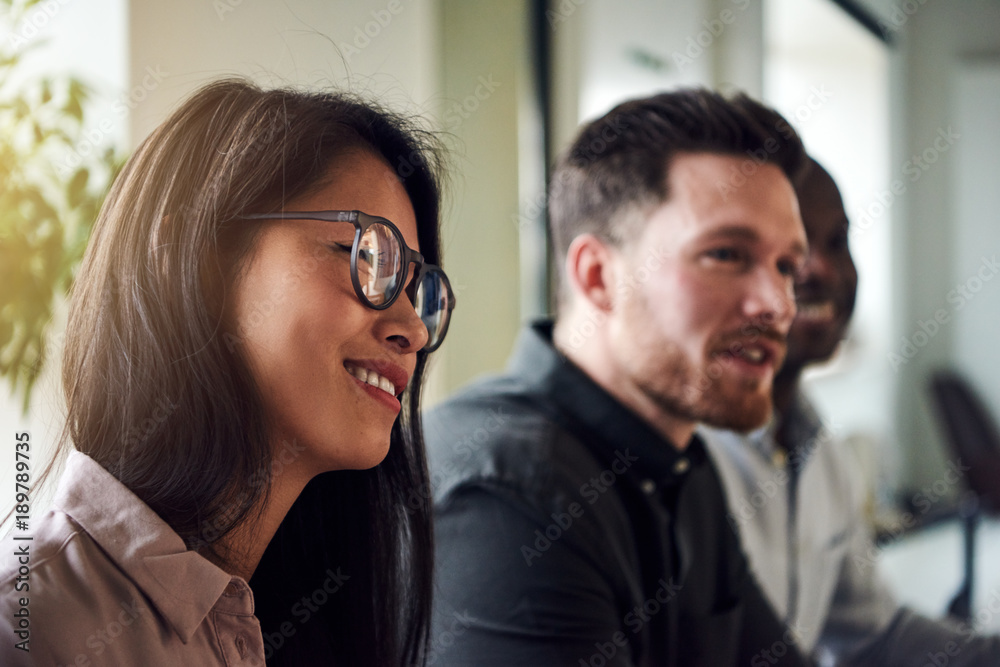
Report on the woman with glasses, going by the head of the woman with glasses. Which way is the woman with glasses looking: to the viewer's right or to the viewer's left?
to the viewer's right

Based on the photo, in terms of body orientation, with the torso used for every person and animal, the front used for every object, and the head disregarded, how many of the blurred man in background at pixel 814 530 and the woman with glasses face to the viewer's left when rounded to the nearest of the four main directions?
0

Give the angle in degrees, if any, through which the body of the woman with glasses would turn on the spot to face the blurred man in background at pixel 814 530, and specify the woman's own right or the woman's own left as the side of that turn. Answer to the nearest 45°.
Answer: approximately 90° to the woman's own left

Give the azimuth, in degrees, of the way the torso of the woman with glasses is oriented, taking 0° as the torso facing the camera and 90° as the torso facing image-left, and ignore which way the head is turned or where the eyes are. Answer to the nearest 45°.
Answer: approximately 315°

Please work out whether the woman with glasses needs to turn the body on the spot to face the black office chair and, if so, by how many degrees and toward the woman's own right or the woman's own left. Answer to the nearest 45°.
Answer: approximately 90° to the woman's own left
